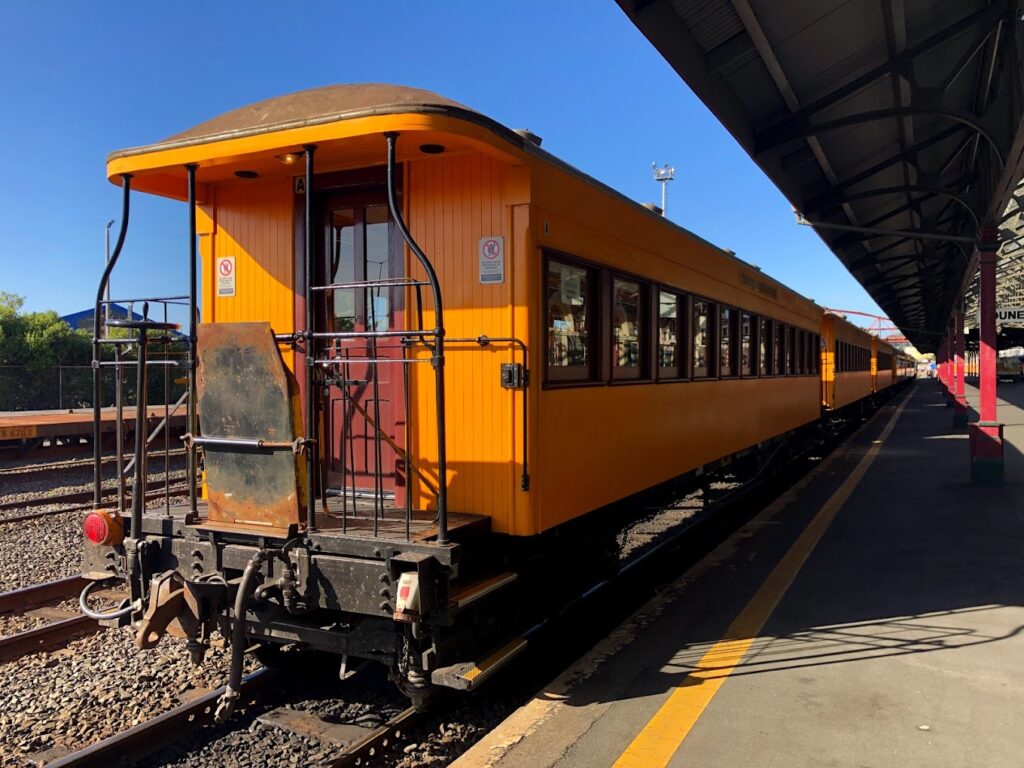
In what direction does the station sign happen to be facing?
toward the camera

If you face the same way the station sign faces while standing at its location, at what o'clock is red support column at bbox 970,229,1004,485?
The red support column is roughly at 12 o'clock from the station sign.

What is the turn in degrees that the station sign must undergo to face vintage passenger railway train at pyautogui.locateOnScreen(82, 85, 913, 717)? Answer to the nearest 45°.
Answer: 0° — it already faces it

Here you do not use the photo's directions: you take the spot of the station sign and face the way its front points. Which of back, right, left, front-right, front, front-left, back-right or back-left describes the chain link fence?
front-right

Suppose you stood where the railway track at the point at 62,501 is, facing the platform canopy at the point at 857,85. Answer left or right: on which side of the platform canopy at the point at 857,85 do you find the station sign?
left

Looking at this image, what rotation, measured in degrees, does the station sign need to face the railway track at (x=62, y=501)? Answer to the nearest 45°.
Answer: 0° — it already faces it

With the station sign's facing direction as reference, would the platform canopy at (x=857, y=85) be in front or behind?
in front

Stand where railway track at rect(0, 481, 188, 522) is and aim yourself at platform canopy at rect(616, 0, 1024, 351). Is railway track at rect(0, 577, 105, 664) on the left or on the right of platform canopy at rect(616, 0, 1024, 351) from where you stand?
right

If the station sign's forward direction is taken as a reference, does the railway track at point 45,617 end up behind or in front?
in front
